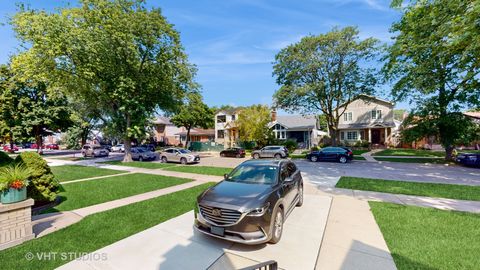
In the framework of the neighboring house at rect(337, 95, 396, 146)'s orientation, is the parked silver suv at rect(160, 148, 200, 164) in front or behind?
in front

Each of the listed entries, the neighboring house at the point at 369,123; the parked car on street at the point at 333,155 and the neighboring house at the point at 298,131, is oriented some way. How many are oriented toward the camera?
2

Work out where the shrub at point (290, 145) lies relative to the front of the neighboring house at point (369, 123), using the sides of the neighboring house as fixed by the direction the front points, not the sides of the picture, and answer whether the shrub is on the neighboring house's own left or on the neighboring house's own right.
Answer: on the neighboring house's own right

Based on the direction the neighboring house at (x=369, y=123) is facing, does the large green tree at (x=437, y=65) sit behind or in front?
in front

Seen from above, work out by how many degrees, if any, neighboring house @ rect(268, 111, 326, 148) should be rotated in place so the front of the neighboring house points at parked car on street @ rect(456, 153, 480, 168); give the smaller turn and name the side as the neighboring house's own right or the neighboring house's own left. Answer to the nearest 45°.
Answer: approximately 45° to the neighboring house's own left

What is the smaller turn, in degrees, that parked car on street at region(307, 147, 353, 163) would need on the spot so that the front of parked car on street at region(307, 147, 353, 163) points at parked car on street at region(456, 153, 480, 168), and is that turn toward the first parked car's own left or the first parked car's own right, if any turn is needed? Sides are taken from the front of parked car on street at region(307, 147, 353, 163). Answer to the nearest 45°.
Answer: approximately 180°

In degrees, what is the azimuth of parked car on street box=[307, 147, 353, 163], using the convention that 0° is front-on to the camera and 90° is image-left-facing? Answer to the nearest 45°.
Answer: approximately 90°

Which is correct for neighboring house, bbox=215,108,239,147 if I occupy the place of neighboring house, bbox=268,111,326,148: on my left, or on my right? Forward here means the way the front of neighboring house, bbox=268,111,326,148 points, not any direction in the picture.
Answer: on my right

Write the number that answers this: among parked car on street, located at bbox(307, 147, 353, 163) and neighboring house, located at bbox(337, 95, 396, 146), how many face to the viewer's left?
1

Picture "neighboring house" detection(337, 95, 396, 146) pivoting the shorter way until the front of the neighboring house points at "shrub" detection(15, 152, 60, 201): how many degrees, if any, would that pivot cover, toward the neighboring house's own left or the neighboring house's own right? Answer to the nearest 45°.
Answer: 0° — it already faces it

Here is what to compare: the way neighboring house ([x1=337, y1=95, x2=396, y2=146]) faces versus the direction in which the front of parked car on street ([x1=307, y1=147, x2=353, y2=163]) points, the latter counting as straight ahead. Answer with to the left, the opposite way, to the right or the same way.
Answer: to the left

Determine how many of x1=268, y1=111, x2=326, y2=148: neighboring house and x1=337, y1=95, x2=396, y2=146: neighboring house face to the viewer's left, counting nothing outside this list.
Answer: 0

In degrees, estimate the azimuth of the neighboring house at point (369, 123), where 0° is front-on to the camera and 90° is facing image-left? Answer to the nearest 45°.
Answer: approximately 0°

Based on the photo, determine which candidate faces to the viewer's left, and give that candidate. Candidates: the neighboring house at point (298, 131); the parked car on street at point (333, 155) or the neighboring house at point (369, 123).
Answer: the parked car on street

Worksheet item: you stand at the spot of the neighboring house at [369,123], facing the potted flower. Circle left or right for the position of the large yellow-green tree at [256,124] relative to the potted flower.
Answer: right
